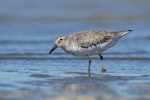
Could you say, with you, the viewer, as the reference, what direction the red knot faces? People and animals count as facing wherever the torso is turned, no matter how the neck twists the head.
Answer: facing to the left of the viewer
